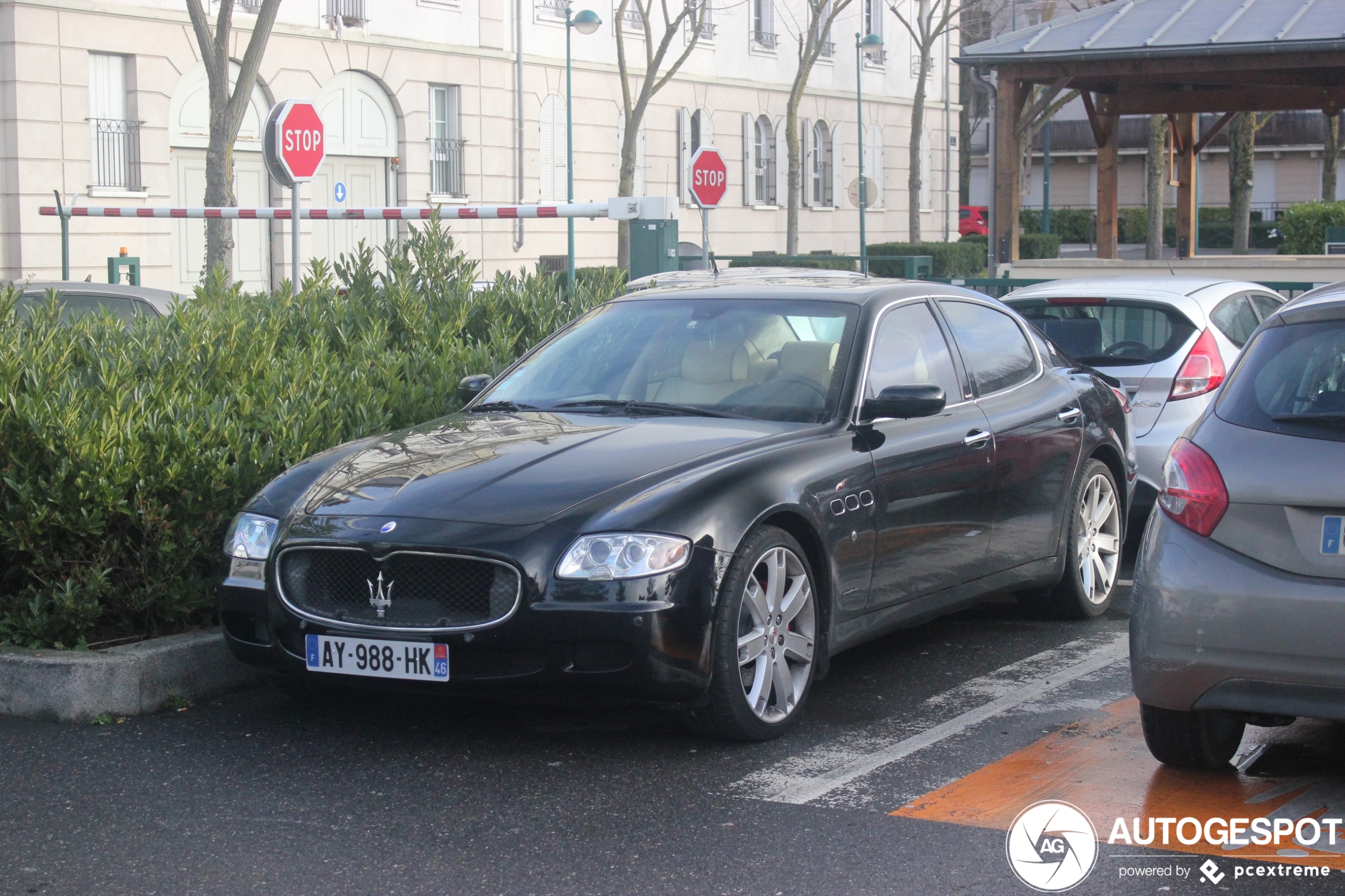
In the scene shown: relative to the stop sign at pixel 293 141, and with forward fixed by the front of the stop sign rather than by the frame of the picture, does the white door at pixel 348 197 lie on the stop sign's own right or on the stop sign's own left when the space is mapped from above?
on the stop sign's own left

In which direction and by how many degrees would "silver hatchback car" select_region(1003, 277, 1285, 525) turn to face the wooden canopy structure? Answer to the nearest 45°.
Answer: approximately 45° to its left

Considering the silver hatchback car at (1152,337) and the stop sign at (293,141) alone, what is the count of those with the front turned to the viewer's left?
0

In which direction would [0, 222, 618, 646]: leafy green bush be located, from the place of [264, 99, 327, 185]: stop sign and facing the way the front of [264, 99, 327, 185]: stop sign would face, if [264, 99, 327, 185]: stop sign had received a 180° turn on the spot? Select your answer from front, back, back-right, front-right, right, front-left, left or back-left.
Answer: back-left

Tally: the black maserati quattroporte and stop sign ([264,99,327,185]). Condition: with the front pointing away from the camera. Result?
0

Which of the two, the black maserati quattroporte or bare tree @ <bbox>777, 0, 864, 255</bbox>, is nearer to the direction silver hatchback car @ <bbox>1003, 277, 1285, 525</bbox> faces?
the bare tree

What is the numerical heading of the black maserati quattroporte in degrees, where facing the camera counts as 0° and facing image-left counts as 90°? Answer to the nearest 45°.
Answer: approximately 45°

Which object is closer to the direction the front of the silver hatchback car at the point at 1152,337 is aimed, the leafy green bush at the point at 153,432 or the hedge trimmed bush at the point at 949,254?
the hedge trimmed bush

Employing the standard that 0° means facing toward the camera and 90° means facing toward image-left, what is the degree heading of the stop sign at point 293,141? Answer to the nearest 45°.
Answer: approximately 315°

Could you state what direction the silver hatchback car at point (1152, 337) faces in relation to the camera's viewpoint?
facing away from the viewer and to the right of the viewer
